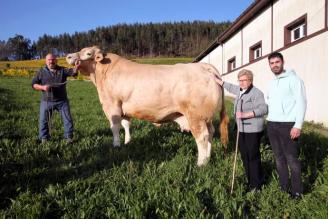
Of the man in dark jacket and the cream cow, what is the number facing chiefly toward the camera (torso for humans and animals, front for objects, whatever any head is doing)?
1

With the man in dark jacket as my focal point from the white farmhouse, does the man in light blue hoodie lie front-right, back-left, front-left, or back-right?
front-left

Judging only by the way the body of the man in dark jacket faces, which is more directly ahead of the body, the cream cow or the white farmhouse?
the cream cow

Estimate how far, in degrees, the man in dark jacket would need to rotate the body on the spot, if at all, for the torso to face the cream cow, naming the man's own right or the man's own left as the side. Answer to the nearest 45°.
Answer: approximately 45° to the man's own left

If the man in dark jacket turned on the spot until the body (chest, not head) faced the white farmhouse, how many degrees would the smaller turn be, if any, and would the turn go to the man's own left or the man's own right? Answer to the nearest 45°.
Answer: approximately 90° to the man's own left

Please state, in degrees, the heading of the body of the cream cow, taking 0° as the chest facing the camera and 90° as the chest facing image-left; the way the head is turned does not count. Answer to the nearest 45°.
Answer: approximately 90°

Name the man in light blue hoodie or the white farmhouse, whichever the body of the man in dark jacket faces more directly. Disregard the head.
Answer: the man in light blue hoodie

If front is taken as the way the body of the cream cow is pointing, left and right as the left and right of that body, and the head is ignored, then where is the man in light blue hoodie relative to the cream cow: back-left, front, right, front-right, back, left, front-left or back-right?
back-left

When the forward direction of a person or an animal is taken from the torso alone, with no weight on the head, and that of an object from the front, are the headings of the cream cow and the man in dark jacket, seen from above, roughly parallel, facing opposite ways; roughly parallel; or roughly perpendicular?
roughly perpendicular

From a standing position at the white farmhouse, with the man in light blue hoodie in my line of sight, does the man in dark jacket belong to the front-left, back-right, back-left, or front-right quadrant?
front-right

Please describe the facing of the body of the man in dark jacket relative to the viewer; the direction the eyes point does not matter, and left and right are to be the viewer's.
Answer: facing the viewer

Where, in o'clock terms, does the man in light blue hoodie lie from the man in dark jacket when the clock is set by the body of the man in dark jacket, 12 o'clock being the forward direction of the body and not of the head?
The man in light blue hoodie is roughly at 11 o'clock from the man in dark jacket.
